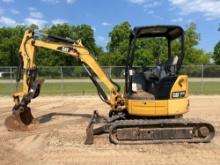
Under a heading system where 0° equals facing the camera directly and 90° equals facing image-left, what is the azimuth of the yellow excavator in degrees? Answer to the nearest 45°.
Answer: approximately 90°

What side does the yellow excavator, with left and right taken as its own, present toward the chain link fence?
right
